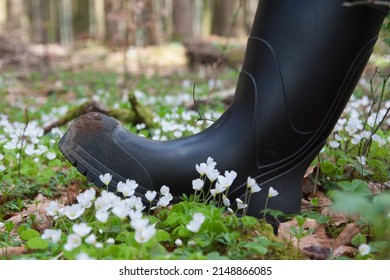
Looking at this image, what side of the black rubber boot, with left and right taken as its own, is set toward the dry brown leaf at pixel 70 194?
front

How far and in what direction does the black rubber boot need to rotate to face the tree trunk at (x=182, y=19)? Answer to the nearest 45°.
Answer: approximately 90° to its right

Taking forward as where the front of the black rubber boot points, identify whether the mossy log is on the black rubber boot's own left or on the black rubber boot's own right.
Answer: on the black rubber boot's own right

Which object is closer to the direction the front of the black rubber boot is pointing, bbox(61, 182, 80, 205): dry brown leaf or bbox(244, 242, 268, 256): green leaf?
the dry brown leaf

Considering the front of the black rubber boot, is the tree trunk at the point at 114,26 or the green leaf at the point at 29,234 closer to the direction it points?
the green leaf

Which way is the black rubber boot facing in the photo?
to the viewer's left

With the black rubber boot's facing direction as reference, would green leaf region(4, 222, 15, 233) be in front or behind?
in front
